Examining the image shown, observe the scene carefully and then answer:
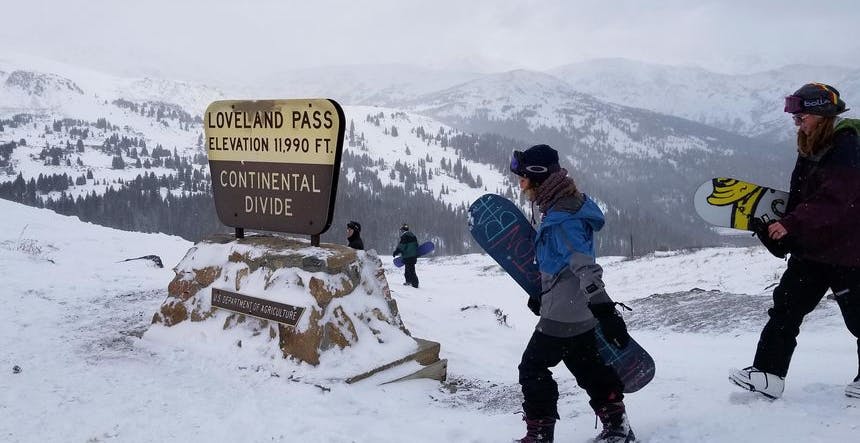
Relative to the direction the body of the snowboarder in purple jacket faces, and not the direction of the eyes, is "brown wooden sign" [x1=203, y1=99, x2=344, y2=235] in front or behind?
in front

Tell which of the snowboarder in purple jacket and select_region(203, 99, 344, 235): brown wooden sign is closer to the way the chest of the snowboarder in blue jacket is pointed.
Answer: the brown wooden sign

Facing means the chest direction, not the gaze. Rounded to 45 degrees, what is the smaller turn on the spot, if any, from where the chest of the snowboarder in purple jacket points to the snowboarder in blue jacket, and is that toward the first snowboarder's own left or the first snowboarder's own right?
approximately 45° to the first snowboarder's own left

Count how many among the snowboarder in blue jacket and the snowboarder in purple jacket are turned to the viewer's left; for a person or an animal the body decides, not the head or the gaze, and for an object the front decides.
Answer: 2

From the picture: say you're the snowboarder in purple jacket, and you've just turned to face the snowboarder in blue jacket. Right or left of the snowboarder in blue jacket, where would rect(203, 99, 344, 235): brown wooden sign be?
right

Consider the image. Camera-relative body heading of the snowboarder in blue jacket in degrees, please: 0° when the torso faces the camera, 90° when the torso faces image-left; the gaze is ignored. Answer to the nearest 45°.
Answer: approximately 90°

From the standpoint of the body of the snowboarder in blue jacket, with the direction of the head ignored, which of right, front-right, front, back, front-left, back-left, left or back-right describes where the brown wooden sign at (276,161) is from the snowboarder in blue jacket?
front-right

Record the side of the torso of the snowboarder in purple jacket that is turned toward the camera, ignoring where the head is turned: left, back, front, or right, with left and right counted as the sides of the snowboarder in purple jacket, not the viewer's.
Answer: left

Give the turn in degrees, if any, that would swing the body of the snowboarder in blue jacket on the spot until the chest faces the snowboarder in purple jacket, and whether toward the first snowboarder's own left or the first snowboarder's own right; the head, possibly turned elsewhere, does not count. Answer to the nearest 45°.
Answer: approximately 180°
